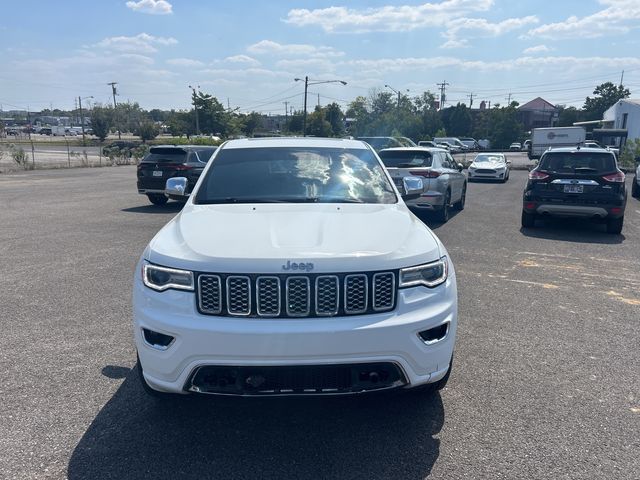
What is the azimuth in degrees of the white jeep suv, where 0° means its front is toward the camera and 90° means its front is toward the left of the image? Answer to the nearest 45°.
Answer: approximately 0°

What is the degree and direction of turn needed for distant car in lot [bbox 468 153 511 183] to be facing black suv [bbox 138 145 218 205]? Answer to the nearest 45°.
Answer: approximately 45° to its right

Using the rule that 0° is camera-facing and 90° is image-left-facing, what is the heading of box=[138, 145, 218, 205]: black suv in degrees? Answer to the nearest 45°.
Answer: approximately 225°

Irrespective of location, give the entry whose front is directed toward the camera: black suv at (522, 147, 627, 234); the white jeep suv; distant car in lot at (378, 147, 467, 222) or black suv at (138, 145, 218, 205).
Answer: the white jeep suv

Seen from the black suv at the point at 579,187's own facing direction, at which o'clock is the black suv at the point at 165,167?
the black suv at the point at 165,167 is roughly at 9 o'clock from the black suv at the point at 579,187.

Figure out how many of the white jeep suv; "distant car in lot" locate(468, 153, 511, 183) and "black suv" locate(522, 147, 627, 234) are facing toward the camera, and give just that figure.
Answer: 2

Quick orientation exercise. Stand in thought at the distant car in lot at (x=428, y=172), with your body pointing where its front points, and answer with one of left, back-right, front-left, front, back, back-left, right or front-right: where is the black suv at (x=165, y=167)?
back-left

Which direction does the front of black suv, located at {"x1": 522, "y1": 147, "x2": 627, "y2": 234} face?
away from the camera

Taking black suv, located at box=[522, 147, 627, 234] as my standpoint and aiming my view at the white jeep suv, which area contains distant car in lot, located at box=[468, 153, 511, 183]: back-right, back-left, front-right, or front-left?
back-right

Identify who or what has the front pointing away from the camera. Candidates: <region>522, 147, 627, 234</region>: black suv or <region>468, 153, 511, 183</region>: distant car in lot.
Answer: the black suv

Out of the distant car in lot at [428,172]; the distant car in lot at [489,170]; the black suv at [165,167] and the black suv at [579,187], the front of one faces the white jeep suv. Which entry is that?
the distant car in lot at [489,170]

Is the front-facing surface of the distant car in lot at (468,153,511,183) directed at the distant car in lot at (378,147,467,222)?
yes

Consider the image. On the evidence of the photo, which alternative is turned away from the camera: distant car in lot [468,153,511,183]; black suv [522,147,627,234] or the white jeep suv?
the black suv

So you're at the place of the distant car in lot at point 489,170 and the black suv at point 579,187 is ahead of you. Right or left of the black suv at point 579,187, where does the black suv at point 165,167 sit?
right

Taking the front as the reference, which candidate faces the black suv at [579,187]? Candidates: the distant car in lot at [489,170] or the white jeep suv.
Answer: the distant car in lot

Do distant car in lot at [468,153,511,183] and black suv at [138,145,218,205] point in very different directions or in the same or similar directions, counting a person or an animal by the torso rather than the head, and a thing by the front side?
very different directions
